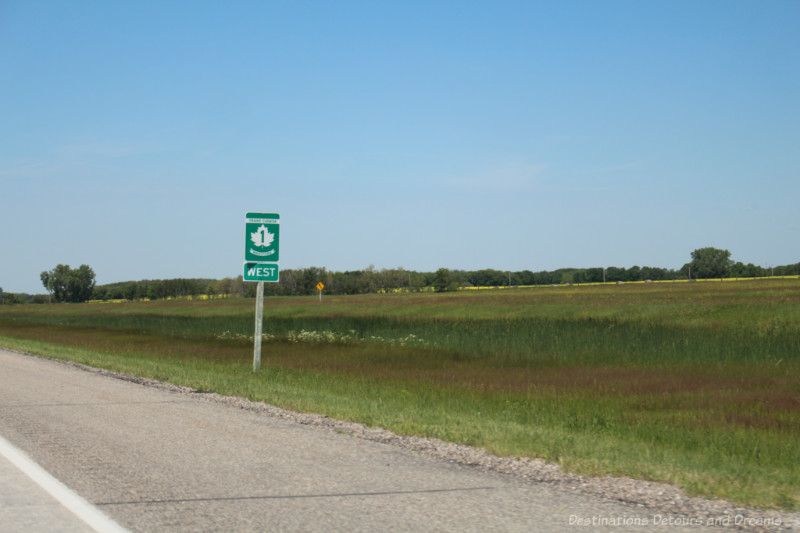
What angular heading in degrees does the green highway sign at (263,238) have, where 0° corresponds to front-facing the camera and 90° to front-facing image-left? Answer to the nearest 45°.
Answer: approximately 0°
